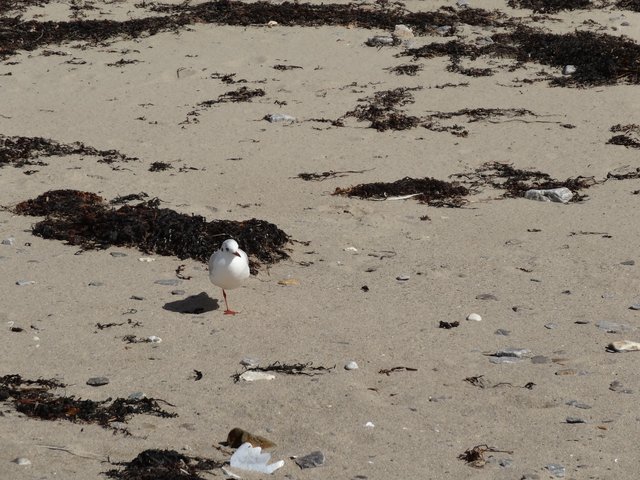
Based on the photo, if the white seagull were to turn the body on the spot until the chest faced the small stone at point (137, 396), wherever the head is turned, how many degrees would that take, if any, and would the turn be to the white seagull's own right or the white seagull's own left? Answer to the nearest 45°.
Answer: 0° — it already faces it

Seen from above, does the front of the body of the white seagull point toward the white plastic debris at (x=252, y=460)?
yes

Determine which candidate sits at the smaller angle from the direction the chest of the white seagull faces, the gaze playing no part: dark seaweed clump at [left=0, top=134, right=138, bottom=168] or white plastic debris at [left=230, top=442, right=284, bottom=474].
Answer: the white plastic debris

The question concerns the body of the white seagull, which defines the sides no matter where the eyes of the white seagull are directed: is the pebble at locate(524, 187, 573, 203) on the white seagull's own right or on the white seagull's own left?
on the white seagull's own left

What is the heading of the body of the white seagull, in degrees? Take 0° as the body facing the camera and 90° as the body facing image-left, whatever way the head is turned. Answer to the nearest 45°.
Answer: approximately 0°

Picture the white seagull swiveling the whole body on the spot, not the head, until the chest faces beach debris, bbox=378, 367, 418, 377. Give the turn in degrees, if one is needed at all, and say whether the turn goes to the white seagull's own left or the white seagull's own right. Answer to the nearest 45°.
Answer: approximately 45° to the white seagull's own left

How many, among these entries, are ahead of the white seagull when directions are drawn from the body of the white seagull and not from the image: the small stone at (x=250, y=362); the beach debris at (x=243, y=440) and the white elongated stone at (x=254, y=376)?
3

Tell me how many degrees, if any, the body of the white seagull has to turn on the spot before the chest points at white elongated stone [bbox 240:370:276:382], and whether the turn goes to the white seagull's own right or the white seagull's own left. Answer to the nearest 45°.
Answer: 0° — it already faces it

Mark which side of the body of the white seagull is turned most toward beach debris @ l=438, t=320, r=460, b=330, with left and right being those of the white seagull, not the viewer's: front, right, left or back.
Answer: left

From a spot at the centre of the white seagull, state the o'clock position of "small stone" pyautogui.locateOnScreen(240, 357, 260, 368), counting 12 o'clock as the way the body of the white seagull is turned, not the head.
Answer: The small stone is roughly at 12 o'clock from the white seagull.

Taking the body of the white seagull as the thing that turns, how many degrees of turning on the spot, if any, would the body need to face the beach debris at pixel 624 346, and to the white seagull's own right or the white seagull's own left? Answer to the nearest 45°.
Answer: approximately 90° to the white seagull's own left

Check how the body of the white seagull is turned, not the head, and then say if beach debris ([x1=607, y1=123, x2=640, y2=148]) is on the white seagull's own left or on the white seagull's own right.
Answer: on the white seagull's own left

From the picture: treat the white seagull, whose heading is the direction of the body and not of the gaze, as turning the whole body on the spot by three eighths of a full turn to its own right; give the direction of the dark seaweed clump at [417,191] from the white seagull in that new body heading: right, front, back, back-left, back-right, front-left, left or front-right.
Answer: right

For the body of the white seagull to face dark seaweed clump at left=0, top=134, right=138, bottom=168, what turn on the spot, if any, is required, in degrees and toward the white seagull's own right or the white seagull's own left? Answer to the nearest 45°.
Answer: approximately 135° to the white seagull's own right

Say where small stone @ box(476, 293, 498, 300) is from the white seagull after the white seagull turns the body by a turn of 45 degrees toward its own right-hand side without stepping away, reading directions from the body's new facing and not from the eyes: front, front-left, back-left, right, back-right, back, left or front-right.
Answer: back-left

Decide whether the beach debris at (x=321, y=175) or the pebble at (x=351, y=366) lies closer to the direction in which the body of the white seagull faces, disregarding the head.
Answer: the pebble
